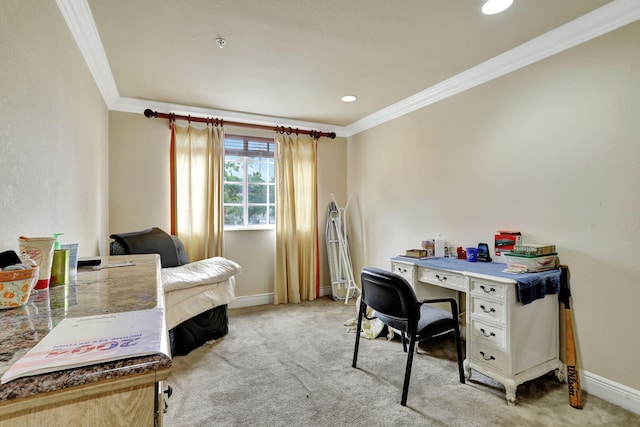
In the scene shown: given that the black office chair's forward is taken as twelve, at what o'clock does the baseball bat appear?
The baseball bat is roughly at 1 o'clock from the black office chair.

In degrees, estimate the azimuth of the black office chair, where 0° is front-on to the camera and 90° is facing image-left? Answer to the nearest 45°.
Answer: approximately 225°

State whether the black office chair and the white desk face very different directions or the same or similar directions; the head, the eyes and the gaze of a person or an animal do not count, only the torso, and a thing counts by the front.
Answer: very different directions

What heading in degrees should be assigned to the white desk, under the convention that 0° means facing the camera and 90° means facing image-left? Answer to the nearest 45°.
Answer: approximately 45°

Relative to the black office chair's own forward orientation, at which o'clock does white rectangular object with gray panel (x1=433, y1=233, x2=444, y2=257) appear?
The white rectangular object with gray panel is roughly at 11 o'clock from the black office chair.

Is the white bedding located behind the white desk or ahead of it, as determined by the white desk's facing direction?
ahead

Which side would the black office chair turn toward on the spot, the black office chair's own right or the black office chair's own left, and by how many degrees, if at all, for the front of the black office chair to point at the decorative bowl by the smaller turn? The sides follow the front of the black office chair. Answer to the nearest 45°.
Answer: approximately 180°

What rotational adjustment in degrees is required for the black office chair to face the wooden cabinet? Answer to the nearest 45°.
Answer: approximately 135° to its right

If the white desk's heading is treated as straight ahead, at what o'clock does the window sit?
The window is roughly at 2 o'clock from the white desk.

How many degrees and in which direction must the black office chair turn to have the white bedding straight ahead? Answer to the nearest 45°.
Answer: approximately 135° to its left

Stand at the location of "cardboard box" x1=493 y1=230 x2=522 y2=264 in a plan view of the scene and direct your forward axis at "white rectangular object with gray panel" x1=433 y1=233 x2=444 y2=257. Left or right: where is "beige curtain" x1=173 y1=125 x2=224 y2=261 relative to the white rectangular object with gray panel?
left

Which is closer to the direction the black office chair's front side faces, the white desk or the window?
the white desk

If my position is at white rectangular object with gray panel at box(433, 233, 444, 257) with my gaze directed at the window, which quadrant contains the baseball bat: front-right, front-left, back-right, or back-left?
back-left

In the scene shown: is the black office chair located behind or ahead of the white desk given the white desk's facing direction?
ahead
